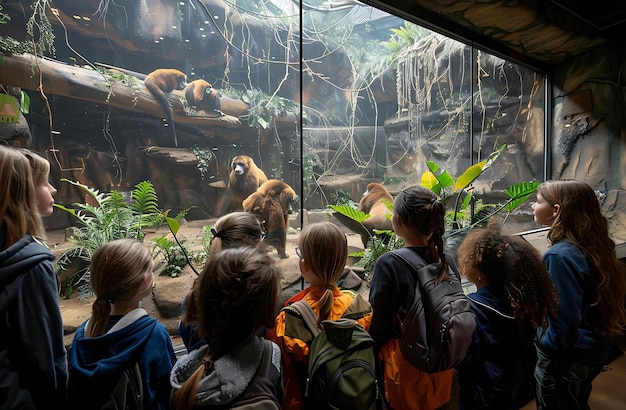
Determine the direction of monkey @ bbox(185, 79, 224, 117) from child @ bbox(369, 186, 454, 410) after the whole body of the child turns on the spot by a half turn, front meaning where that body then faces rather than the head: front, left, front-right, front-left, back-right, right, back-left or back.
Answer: back

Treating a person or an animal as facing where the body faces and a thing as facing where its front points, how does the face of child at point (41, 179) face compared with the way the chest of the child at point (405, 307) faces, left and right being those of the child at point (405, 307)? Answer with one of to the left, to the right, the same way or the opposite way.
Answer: to the right

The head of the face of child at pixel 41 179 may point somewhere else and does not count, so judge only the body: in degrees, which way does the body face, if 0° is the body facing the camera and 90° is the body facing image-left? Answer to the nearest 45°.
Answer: approximately 270°

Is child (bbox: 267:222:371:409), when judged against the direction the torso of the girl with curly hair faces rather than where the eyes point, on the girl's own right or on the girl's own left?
on the girl's own left

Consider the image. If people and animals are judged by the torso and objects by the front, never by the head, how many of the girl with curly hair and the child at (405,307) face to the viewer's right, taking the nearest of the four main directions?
0

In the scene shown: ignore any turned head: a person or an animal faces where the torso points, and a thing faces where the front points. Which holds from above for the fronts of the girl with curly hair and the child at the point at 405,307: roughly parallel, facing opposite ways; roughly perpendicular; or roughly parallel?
roughly parallel

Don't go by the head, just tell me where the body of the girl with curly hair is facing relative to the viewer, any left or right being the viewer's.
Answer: facing away from the viewer and to the left of the viewer

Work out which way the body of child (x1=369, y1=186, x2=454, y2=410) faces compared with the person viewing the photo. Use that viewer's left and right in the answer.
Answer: facing away from the viewer and to the left of the viewer

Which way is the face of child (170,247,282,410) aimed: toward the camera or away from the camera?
away from the camera
